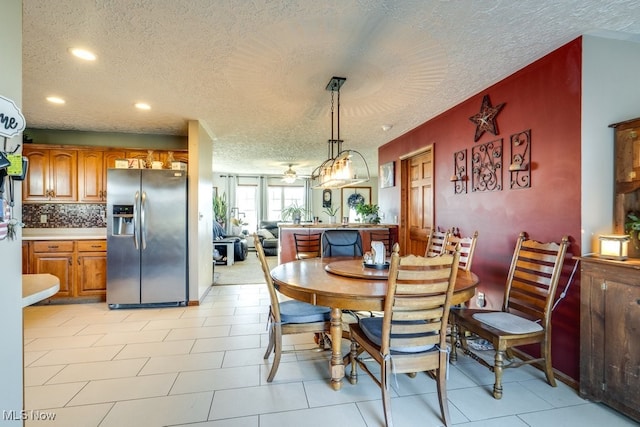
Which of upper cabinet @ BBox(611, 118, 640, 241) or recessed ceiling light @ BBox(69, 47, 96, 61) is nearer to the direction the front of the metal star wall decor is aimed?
the recessed ceiling light

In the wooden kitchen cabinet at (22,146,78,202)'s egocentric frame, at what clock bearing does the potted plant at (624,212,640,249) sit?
The potted plant is roughly at 11 o'clock from the wooden kitchen cabinet.

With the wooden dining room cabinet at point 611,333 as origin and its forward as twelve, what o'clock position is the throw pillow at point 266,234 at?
The throw pillow is roughly at 2 o'clock from the wooden dining room cabinet.

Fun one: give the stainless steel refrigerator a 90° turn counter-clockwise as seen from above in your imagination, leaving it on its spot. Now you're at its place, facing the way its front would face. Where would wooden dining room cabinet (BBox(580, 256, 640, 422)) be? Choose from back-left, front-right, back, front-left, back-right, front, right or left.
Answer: front-right

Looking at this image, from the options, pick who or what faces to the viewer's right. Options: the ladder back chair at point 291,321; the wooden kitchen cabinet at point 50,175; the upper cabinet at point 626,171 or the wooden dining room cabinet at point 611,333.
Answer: the ladder back chair

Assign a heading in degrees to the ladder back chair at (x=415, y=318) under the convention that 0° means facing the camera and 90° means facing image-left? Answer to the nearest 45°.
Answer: approximately 135°

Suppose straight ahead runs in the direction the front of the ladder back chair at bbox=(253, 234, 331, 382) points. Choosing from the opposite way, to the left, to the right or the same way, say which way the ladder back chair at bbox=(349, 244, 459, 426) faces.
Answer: to the left

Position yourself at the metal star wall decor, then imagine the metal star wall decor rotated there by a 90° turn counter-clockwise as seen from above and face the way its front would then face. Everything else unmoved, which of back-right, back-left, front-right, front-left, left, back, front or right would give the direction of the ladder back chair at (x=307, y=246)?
back-right

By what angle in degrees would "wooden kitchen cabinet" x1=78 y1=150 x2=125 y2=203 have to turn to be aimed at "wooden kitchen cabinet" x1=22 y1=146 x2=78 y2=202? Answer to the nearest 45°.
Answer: approximately 135° to its right

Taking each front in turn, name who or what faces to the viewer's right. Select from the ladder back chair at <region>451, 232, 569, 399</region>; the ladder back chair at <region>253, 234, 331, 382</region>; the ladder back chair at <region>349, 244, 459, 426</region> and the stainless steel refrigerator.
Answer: the ladder back chair at <region>253, 234, 331, 382</region>
